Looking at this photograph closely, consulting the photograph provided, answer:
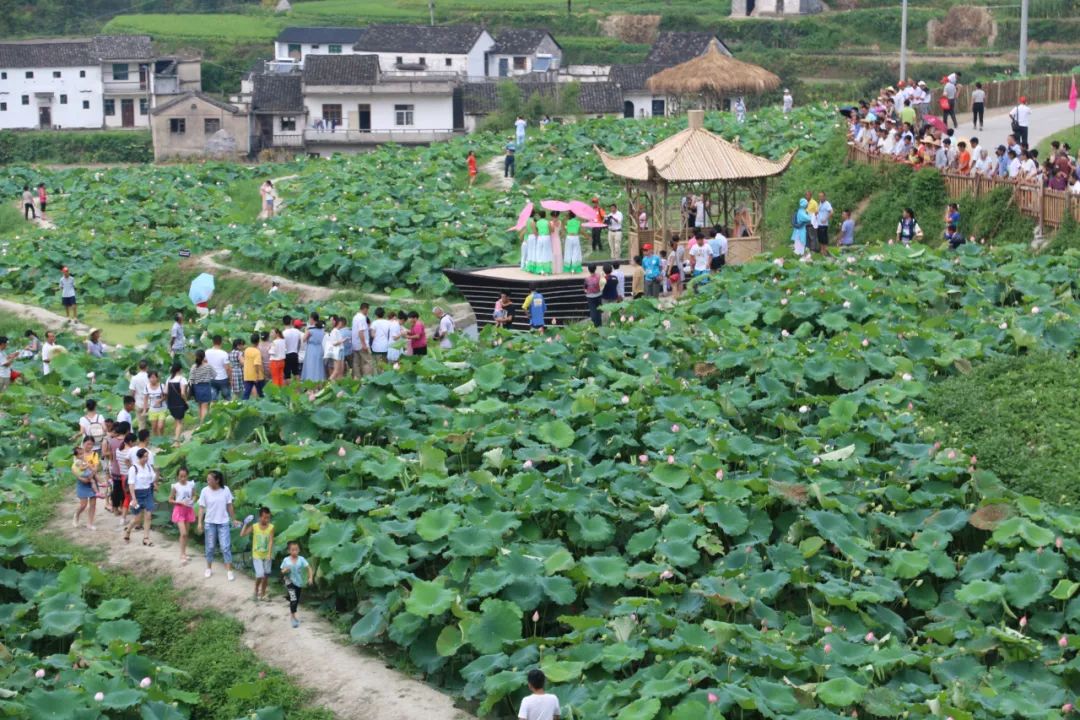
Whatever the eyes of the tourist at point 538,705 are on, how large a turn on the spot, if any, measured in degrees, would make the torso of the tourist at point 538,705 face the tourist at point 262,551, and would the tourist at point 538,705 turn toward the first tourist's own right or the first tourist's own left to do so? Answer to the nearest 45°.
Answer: approximately 45° to the first tourist's own left

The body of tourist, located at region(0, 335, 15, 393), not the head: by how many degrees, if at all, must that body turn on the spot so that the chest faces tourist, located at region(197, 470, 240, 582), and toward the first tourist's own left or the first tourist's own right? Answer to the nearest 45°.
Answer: approximately 90° to the first tourist's own right

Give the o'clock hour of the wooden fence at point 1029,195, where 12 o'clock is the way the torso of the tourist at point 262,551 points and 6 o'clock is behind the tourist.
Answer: The wooden fence is roughly at 8 o'clock from the tourist.

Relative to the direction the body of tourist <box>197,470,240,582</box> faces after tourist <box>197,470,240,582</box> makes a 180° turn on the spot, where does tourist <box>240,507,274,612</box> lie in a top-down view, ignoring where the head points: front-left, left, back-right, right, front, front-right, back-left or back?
back-right

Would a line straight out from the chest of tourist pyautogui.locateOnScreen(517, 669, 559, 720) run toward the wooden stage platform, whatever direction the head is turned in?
yes

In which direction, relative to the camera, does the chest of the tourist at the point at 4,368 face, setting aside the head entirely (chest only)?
to the viewer's right

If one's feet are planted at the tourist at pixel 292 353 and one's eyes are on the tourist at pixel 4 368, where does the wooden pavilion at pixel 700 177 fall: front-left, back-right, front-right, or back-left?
back-right

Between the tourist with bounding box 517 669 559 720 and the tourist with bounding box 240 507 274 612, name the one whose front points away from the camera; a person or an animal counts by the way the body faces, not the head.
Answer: the tourist with bounding box 517 669 559 720

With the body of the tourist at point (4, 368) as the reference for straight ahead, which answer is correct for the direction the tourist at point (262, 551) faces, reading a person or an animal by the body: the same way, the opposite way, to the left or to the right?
to the right

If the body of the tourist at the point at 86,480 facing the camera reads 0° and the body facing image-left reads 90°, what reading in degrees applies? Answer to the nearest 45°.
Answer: approximately 0°
